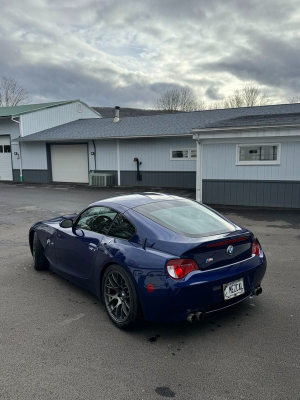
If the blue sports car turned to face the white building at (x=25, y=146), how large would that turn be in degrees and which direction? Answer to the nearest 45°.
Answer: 0° — it already faces it

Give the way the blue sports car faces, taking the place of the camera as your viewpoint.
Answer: facing away from the viewer and to the left of the viewer

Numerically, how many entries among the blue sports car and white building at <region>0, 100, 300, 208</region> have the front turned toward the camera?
1

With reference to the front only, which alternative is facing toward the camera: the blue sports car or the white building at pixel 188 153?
the white building

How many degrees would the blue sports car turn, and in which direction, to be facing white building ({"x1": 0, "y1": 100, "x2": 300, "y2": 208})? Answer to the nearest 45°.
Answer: approximately 45° to its right

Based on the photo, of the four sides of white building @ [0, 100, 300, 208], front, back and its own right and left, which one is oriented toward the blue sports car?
front

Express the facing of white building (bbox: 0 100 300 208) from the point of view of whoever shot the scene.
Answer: facing the viewer

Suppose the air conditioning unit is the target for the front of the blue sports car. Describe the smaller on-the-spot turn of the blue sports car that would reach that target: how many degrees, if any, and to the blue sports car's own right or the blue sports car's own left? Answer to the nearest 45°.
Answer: approximately 45° to the blue sports car's own right
